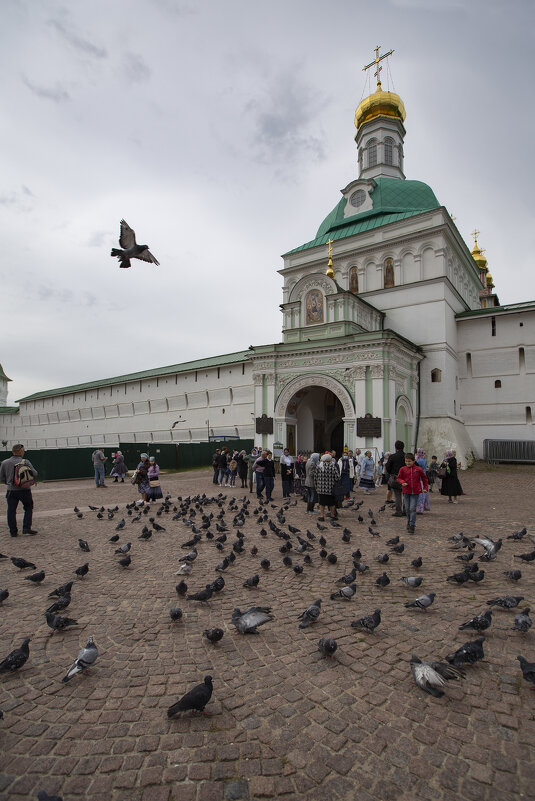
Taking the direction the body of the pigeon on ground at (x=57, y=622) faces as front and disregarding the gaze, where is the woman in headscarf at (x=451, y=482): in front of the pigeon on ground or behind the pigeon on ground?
behind

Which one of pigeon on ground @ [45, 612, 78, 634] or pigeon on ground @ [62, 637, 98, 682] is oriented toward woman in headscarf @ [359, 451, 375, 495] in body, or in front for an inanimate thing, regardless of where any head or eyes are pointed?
pigeon on ground @ [62, 637, 98, 682]

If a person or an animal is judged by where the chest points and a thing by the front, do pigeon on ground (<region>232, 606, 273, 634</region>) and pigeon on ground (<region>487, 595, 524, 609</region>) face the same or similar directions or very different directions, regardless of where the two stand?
very different directions

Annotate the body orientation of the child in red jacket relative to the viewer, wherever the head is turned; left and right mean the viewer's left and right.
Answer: facing the viewer

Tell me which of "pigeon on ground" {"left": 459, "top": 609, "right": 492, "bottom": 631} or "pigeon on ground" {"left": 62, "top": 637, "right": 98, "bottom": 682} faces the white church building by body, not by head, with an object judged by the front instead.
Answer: "pigeon on ground" {"left": 62, "top": 637, "right": 98, "bottom": 682}

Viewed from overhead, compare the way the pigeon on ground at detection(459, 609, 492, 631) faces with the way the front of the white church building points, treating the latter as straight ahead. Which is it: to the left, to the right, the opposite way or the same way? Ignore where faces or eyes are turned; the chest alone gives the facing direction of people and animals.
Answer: to the left

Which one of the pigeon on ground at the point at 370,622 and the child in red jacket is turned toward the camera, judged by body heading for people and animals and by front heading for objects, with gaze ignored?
the child in red jacket

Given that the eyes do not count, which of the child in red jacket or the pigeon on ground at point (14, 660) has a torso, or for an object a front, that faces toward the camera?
the child in red jacket

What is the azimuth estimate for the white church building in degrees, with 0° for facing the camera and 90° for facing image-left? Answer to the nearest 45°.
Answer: approximately 45°

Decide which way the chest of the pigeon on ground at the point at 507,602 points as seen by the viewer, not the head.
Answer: to the viewer's right
